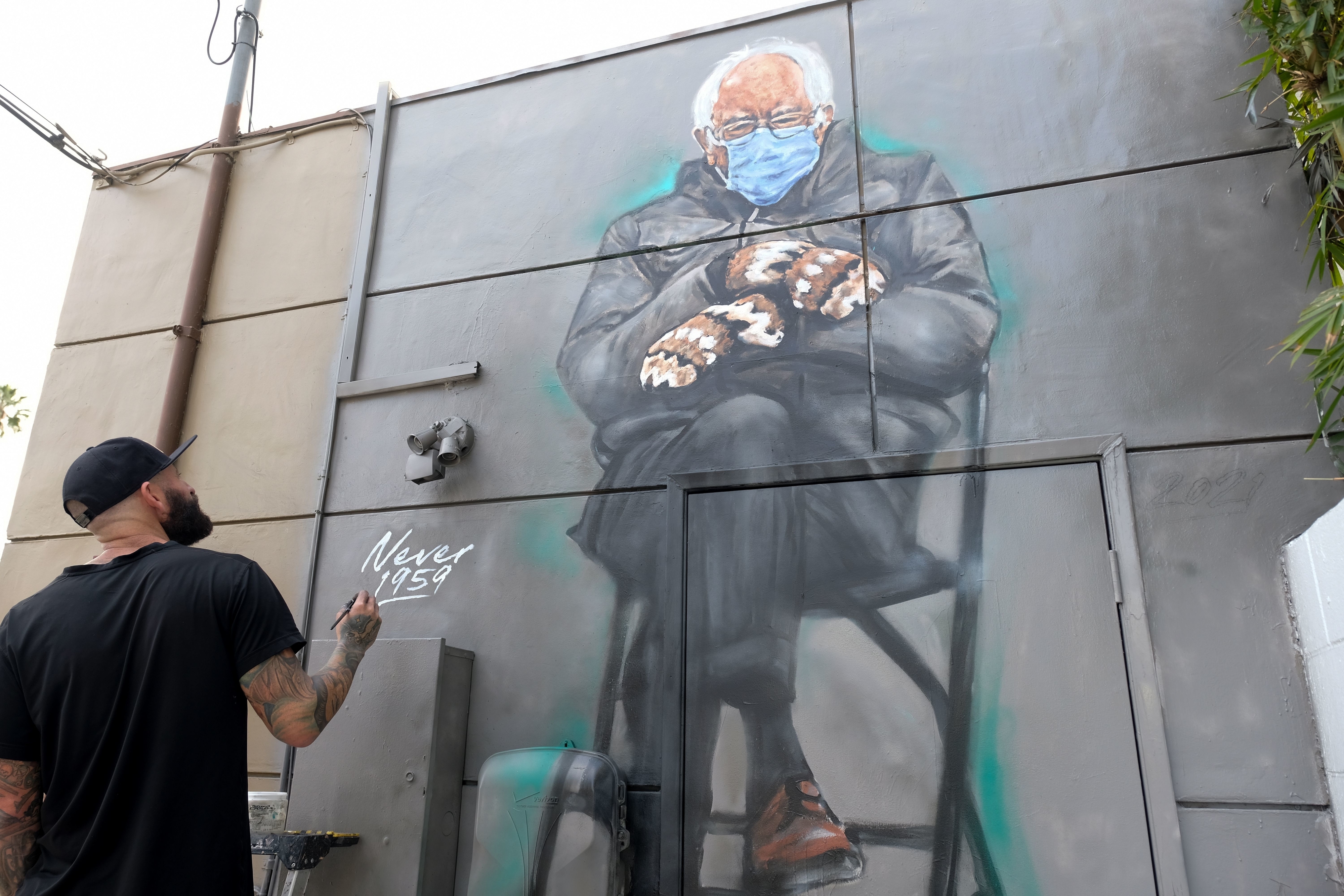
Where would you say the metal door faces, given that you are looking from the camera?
facing the viewer

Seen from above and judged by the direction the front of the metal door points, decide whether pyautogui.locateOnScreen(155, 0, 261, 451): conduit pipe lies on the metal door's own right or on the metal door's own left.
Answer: on the metal door's own right

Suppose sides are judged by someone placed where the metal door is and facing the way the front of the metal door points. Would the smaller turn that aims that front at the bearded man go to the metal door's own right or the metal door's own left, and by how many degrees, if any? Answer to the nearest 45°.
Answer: approximately 45° to the metal door's own right

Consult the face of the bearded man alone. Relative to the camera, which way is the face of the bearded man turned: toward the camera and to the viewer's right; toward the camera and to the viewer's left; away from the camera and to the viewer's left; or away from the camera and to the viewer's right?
away from the camera and to the viewer's right

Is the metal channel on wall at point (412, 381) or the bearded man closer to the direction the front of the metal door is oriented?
the bearded man

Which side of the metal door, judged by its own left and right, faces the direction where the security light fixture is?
right

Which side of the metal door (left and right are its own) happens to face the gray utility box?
right

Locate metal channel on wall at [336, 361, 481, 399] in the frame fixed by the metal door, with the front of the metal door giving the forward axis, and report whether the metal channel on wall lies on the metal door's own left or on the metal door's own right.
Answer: on the metal door's own right
